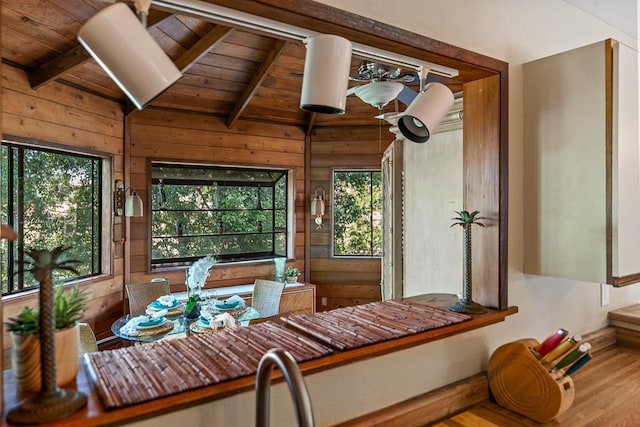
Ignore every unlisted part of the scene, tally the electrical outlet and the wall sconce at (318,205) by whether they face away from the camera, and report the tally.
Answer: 0

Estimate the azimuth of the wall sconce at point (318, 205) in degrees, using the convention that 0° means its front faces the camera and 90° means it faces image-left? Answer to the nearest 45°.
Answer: approximately 45°

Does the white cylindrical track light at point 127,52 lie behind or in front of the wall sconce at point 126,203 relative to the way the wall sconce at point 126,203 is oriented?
in front

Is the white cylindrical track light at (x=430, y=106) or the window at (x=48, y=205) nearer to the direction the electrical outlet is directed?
the white cylindrical track light

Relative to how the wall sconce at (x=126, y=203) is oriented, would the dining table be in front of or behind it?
in front

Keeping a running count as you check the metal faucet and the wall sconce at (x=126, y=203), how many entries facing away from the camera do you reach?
0

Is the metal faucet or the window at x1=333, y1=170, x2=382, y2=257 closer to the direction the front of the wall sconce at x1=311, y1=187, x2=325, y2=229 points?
the metal faucet

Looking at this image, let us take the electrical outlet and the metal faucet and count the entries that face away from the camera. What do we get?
0

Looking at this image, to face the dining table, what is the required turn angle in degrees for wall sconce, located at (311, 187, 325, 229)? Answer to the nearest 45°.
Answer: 0° — it already faces it

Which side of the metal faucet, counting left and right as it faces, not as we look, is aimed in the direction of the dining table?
back

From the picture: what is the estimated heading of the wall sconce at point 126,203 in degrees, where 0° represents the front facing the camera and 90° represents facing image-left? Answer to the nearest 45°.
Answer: approximately 315°

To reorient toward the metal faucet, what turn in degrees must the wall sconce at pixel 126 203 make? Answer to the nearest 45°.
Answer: approximately 45° to its right
